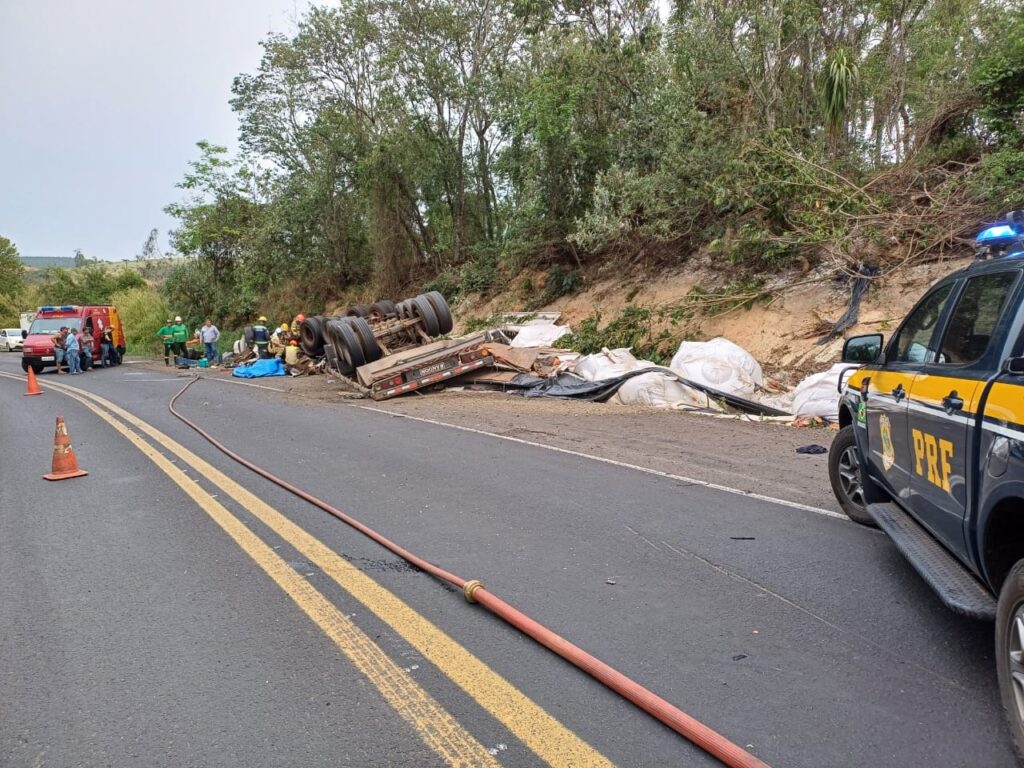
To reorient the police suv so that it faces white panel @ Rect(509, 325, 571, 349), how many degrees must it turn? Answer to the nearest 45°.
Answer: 0° — it already faces it

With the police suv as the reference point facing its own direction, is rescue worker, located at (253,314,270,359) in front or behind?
in front

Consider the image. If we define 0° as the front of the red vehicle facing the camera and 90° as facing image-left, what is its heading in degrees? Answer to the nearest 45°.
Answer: approximately 45°

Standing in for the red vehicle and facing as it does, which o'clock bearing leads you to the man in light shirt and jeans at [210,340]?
The man in light shirt and jeans is roughly at 8 o'clock from the red vehicle.

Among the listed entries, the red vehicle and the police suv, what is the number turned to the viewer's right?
0

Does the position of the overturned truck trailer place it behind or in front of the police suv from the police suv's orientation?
in front

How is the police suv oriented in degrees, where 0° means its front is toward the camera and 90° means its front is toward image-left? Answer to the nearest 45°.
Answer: approximately 135°

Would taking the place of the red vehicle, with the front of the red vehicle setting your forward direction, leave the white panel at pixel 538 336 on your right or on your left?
on your left

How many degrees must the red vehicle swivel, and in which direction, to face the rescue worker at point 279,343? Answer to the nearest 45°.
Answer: approximately 90° to its left

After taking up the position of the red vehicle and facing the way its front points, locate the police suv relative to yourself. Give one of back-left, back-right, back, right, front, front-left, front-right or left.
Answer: front-left
